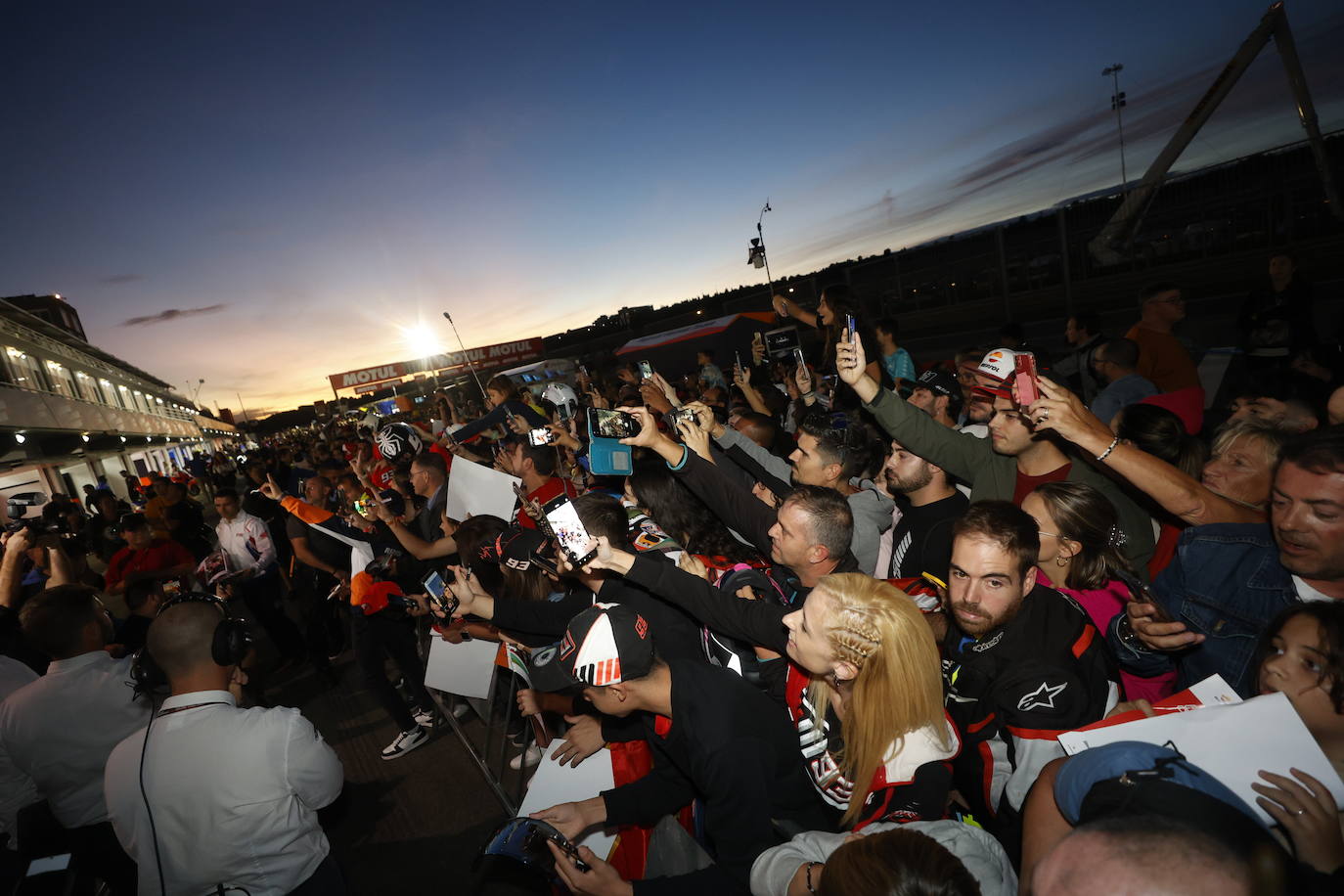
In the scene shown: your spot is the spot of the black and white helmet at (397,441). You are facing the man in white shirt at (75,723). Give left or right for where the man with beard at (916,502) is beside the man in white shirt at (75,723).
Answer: left

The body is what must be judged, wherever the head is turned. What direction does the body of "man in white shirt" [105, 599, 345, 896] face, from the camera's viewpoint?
away from the camera

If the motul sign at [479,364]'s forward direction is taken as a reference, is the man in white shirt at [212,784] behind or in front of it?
in front

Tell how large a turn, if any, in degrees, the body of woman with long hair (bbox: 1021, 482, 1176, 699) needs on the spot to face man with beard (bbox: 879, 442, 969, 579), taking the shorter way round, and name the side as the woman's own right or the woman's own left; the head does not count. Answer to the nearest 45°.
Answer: approximately 45° to the woman's own right

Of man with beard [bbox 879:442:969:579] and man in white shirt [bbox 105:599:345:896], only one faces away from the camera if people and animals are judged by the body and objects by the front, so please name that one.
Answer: the man in white shirt

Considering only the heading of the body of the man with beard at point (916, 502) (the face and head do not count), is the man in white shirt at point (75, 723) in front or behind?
in front

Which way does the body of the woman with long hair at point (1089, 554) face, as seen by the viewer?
to the viewer's left
